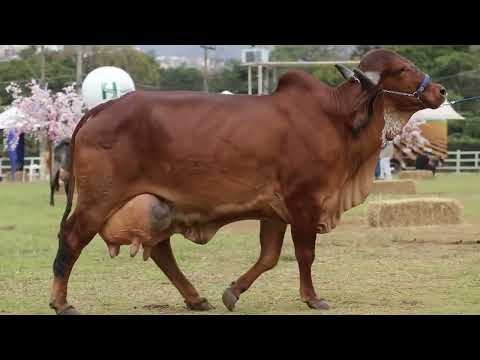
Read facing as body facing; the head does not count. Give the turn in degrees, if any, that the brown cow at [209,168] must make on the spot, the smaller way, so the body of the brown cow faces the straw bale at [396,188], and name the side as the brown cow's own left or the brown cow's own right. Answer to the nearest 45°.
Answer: approximately 90° to the brown cow's own left

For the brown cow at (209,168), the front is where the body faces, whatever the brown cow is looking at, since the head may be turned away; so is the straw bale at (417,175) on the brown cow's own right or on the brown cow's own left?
on the brown cow's own left

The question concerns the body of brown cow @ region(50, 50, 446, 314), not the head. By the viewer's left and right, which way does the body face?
facing to the right of the viewer

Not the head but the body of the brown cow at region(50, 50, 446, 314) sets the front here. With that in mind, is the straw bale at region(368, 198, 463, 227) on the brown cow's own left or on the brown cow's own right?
on the brown cow's own left

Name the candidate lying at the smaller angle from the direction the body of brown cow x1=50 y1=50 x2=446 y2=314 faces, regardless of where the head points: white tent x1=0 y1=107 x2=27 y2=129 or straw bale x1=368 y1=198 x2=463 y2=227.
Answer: the straw bale

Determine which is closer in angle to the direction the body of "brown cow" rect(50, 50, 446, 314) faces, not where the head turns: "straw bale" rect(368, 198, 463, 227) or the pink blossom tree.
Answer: the straw bale
